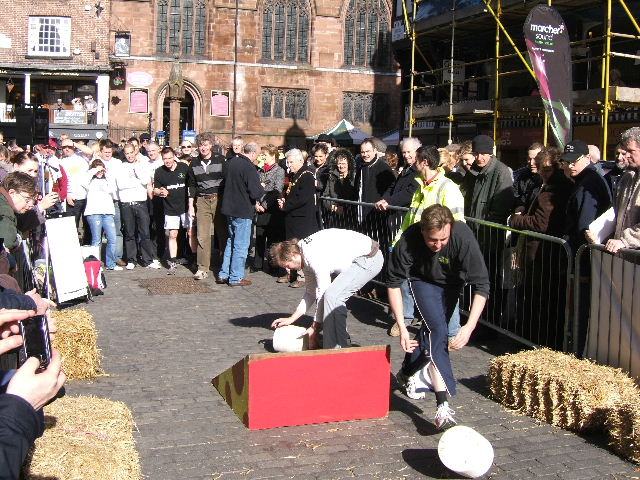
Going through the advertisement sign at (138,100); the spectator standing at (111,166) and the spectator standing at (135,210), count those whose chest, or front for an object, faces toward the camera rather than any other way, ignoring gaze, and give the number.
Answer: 3

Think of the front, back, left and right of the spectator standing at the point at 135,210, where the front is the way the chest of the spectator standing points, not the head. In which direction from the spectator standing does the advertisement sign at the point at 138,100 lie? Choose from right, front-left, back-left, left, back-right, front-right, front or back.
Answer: back

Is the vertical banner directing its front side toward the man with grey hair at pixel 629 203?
yes

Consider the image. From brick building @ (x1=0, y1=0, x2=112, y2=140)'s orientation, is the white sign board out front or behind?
out front

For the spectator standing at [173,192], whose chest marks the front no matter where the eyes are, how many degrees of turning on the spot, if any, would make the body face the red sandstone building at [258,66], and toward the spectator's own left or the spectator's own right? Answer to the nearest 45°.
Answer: approximately 180°

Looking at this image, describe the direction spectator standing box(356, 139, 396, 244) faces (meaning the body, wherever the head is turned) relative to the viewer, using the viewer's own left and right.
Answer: facing the viewer and to the left of the viewer

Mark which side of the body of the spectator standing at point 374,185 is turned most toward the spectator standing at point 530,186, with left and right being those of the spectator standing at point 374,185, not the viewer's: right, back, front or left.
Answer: left

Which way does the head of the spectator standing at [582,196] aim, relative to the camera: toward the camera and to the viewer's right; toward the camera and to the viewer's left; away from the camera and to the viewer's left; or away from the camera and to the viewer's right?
toward the camera and to the viewer's left

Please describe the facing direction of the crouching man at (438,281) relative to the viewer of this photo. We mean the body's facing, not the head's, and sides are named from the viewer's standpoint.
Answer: facing the viewer

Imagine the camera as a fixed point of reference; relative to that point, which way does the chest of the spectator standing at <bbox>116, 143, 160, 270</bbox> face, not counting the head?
toward the camera
